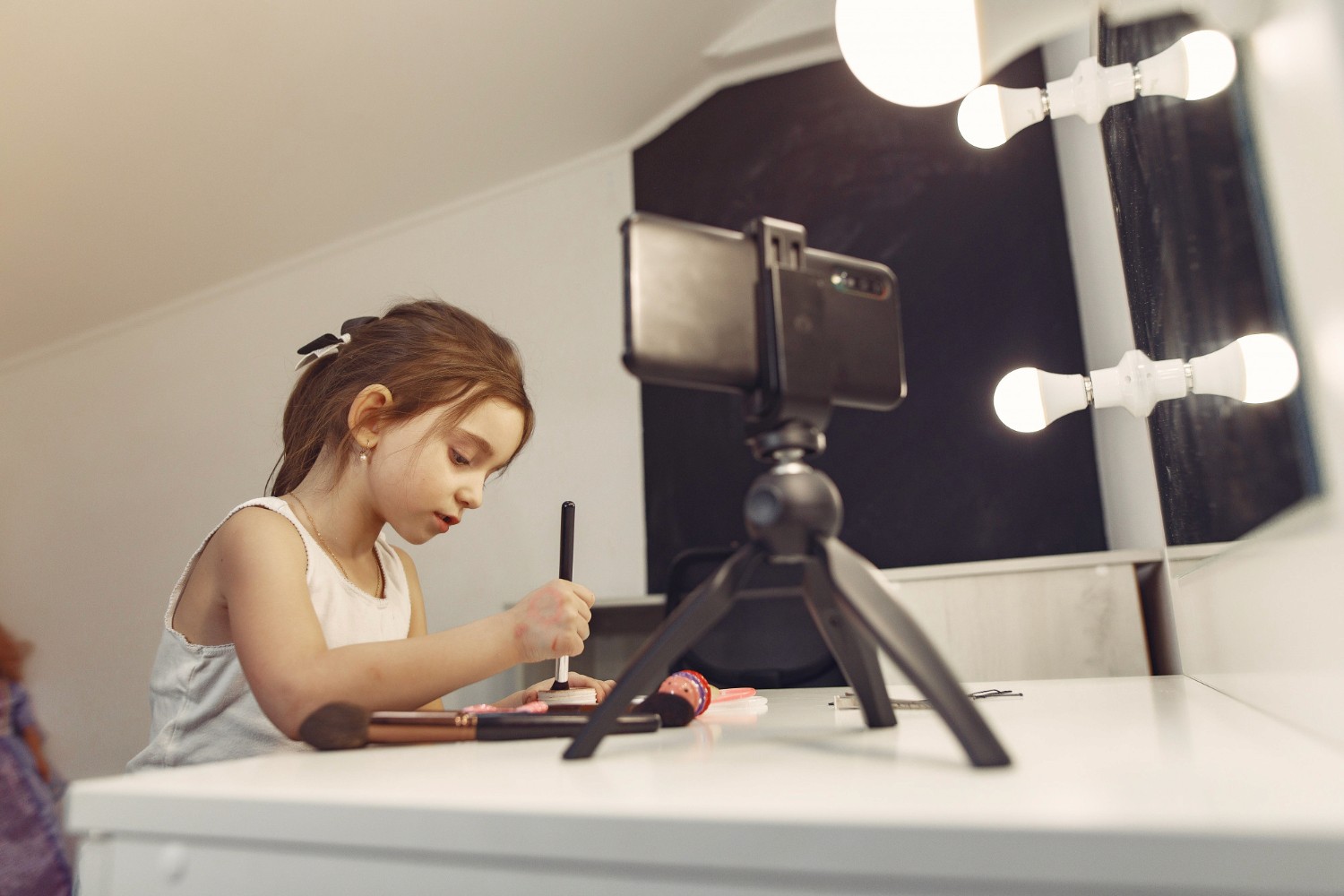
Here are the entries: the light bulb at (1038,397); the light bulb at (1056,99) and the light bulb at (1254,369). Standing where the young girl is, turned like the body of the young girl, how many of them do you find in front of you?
3

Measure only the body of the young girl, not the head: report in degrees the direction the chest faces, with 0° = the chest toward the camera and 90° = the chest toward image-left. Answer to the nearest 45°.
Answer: approximately 315°

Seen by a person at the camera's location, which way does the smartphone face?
facing away from the viewer and to the left of the viewer

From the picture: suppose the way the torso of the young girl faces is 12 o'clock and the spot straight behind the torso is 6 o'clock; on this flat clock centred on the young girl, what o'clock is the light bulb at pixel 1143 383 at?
The light bulb is roughly at 12 o'clock from the young girl.

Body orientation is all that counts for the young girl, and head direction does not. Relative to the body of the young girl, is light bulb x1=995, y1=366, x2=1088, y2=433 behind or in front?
in front

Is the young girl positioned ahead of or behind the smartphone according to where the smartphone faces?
ahead

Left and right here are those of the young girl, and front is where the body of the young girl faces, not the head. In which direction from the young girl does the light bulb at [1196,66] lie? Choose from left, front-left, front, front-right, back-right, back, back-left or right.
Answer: front

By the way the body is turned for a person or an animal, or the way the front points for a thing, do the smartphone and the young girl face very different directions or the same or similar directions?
very different directions

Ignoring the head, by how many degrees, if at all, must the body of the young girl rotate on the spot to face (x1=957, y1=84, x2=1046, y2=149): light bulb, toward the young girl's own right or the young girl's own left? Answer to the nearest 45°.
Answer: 0° — they already face it

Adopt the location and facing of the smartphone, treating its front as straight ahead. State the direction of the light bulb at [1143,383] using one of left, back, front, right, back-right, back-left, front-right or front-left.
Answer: right
